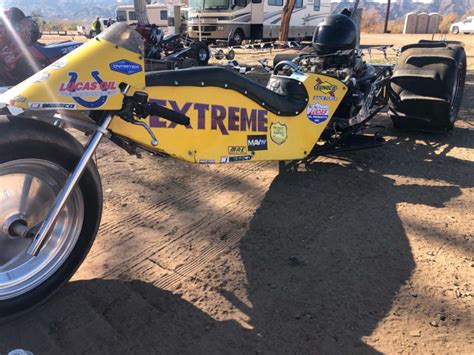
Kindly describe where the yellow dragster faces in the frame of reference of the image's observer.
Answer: facing the viewer and to the left of the viewer

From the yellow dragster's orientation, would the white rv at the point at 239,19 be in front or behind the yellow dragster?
behind

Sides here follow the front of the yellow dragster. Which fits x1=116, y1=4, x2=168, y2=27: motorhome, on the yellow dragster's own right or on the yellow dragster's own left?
on the yellow dragster's own right

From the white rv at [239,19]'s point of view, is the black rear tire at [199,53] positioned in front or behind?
in front

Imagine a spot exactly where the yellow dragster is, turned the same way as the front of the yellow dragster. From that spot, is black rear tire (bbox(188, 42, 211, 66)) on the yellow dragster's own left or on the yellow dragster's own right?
on the yellow dragster's own right

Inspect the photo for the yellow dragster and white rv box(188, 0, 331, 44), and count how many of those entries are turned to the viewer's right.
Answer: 0

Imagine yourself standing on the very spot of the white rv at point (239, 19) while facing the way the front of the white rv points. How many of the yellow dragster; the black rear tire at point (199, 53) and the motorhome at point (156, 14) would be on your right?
1

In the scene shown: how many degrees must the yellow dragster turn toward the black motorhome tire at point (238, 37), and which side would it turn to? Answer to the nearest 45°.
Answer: approximately 135° to its right

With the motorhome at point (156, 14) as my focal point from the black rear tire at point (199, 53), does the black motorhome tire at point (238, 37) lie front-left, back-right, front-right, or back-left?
front-right

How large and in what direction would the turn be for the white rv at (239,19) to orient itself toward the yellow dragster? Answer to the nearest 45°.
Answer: approximately 45° to its left

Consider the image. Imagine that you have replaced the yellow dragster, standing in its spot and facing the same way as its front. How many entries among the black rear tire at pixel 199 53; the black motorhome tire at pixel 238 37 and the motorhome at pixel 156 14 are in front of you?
0

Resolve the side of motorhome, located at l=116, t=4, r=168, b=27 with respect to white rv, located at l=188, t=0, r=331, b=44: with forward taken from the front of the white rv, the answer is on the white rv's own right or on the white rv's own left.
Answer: on the white rv's own right
